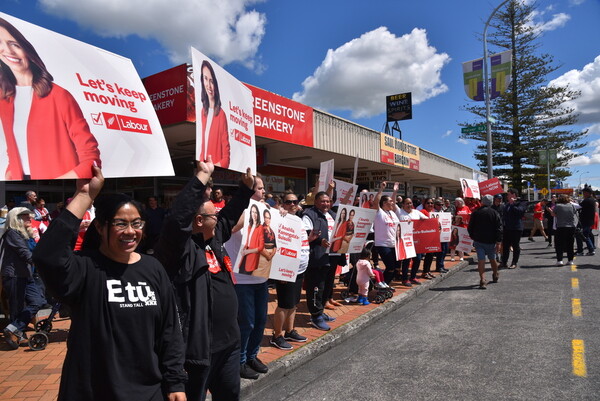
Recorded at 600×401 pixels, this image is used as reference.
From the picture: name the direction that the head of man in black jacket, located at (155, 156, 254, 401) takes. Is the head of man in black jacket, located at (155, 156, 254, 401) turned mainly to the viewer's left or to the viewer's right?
to the viewer's right

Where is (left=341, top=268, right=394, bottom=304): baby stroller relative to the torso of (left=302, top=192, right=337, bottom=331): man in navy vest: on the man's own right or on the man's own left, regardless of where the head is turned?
on the man's own left

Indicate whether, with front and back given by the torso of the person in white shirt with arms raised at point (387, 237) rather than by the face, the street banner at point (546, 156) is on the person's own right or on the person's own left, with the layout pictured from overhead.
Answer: on the person's own left

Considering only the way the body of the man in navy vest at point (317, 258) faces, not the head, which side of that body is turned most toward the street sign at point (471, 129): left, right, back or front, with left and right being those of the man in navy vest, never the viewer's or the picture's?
left

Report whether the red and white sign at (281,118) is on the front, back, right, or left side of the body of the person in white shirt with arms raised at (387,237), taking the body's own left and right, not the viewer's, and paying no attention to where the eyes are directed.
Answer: back

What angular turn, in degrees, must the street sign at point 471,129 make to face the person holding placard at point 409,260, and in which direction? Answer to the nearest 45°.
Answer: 0° — it already faces them

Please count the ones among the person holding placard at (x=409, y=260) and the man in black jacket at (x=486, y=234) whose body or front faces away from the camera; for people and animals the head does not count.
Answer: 1
